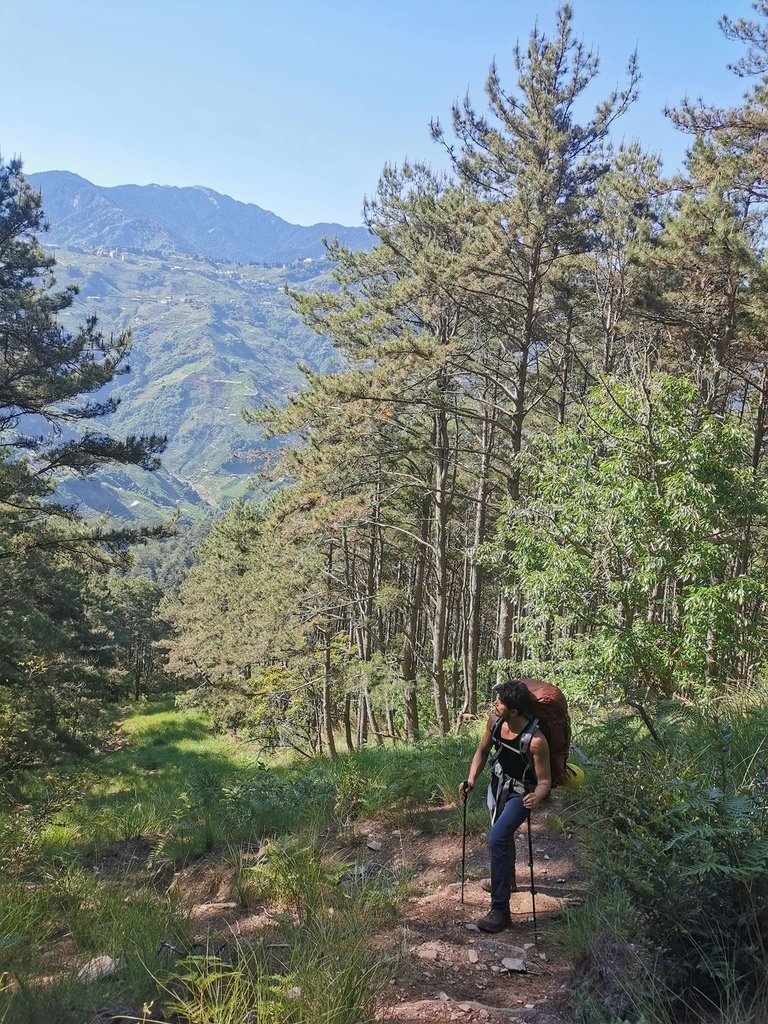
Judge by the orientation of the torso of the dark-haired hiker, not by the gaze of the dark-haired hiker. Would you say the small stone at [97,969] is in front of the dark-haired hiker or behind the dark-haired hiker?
in front

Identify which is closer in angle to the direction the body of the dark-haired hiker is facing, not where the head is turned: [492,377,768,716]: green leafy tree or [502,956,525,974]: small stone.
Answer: the small stone

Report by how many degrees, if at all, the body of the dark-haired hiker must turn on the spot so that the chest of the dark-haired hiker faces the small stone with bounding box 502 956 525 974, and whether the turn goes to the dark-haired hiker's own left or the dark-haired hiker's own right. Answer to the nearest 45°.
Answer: approximately 45° to the dark-haired hiker's own left

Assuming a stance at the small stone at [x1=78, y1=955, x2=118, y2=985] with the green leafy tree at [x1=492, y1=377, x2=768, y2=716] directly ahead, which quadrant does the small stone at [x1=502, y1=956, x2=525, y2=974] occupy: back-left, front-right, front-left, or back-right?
front-right

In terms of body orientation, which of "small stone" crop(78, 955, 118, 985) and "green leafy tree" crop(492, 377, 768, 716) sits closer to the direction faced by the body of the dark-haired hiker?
the small stone

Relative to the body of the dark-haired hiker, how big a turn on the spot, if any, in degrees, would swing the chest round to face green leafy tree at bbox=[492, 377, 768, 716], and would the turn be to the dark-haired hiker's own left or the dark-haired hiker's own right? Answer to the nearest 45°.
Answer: approximately 135° to the dark-haired hiker's own right

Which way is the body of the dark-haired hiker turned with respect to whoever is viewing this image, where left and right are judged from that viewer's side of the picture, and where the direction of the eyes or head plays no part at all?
facing the viewer and to the left of the viewer
